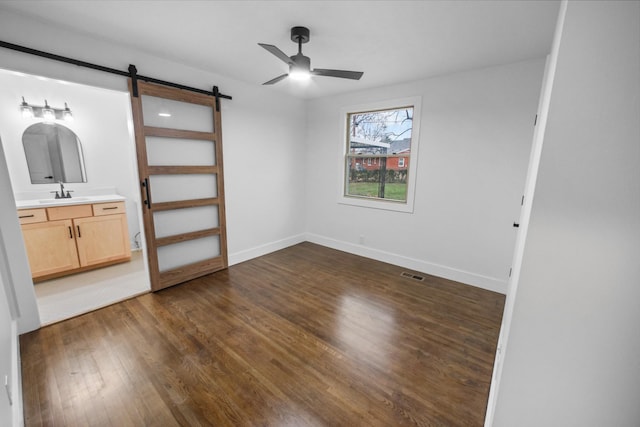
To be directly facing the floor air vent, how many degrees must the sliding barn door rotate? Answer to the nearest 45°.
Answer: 0° — it already faces it

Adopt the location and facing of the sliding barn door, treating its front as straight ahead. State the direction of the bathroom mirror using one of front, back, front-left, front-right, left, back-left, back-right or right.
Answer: back

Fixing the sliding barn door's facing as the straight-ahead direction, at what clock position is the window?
The window is roughly at 11 o'clock from the sliding barn door.

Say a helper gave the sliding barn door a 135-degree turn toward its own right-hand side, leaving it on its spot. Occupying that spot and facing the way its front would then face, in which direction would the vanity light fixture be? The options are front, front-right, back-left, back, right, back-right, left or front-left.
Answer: front-right

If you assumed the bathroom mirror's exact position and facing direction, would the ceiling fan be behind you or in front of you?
in front

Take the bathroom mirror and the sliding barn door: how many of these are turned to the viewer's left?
0

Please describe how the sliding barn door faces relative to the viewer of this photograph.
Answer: facing the viewer and to the right of the viewer

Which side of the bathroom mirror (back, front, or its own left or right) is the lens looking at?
front

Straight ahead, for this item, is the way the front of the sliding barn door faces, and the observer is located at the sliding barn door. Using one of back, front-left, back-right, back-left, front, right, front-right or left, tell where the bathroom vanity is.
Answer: back

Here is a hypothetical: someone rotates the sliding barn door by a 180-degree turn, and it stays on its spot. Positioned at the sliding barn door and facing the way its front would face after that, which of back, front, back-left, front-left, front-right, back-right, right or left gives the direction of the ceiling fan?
back
